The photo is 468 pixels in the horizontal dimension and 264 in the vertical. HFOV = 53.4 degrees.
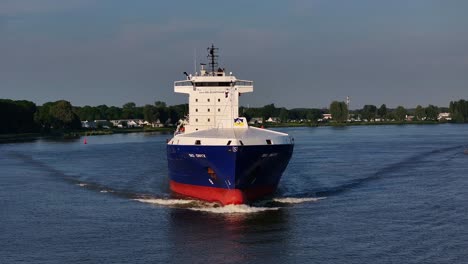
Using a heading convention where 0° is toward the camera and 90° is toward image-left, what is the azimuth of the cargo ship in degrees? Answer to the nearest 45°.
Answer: approximately 0°
